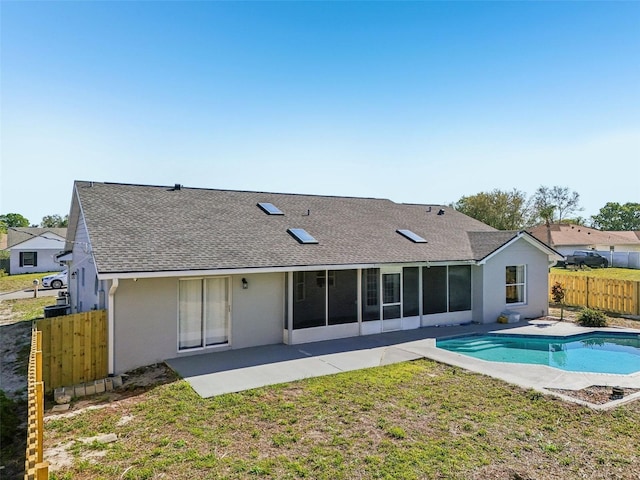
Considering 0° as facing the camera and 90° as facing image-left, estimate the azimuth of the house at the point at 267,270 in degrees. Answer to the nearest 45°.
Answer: approximately 135°

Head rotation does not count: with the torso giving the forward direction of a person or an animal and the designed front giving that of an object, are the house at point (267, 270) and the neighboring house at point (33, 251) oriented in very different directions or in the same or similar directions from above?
very different directions

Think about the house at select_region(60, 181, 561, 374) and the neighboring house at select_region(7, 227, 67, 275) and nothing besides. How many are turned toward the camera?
1

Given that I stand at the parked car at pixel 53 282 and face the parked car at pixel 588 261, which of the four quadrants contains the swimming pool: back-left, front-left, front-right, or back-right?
front-right

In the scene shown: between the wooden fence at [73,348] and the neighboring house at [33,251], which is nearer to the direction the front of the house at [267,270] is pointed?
the neighboring house

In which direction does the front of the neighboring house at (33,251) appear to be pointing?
toward the camera

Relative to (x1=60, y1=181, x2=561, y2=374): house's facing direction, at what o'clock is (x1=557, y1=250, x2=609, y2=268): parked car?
The parked car is roughly at 3 o'clock from the house.

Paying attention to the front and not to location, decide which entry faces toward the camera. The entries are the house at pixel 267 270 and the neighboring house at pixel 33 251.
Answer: the neighboring house

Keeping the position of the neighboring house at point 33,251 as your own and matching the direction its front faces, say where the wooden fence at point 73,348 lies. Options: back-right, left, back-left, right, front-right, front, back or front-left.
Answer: front

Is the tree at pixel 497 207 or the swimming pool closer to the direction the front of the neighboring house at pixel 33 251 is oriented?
the swimming pool
